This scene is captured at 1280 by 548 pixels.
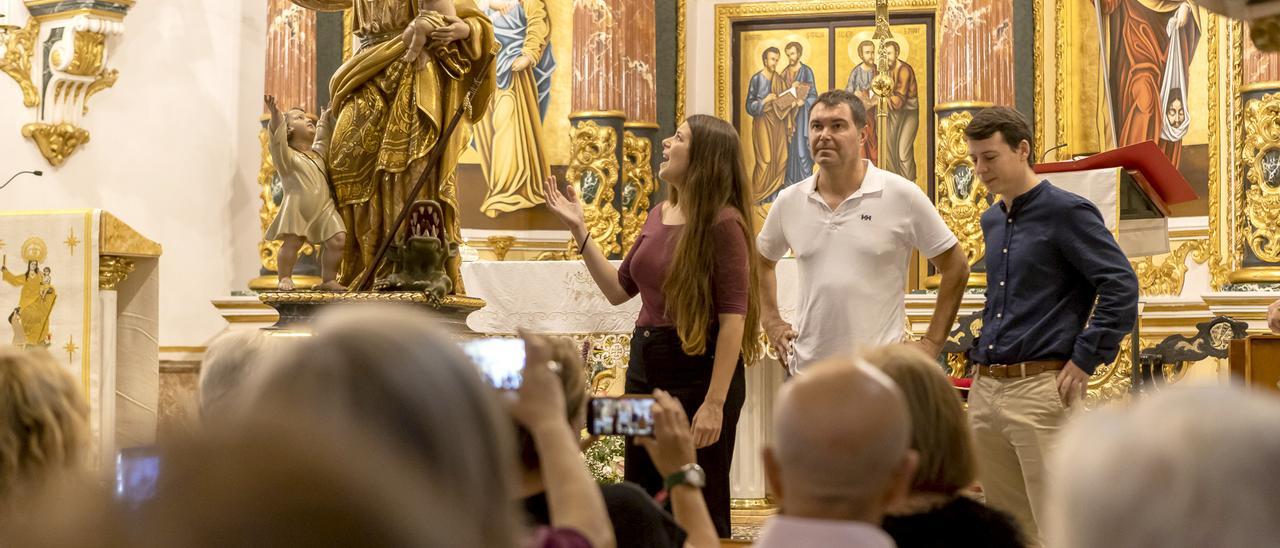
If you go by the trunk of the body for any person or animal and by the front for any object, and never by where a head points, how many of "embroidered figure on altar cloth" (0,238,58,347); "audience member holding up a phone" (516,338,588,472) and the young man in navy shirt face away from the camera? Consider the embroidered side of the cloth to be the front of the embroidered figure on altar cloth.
1

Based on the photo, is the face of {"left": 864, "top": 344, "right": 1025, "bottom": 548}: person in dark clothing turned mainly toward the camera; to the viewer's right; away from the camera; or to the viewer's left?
away from the camera

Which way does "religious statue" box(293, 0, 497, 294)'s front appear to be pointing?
toward the camera

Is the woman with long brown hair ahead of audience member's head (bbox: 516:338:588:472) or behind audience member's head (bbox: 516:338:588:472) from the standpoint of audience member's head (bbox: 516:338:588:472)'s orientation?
ahead

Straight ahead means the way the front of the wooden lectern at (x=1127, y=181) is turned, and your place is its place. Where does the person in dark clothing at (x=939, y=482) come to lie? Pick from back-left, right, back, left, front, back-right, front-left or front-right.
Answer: front-left

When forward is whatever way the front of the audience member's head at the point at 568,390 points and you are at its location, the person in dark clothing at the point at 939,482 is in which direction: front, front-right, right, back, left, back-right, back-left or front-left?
right

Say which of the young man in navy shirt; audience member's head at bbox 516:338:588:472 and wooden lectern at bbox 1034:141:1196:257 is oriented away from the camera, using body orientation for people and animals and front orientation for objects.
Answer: the audience member's head

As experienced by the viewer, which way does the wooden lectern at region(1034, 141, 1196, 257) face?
facing the viewer and to the left of the viewer

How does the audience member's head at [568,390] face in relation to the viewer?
away from the camera

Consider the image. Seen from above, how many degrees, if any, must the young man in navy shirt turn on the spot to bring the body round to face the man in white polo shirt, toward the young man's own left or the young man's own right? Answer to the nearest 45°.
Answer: approximately 45° to the young man's own right

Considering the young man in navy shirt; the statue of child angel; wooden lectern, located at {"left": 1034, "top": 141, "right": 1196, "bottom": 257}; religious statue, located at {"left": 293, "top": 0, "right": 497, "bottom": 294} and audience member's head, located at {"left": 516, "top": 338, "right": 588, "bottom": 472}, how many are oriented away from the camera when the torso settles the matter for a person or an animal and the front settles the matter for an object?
1

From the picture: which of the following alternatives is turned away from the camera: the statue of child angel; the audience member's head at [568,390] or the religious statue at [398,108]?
the audience member's head

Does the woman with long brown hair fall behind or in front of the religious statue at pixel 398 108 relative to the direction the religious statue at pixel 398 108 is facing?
in front

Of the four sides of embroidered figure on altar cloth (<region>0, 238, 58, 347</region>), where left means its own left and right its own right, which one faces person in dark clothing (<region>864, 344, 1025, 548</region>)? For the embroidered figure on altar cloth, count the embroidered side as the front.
front

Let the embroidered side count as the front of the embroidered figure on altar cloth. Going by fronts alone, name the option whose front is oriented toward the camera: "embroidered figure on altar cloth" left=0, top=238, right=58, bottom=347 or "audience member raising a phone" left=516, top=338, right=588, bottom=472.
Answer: the embroidered figure on altar cloth

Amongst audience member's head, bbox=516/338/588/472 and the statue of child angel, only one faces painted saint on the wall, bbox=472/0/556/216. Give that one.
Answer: the audience member's head
